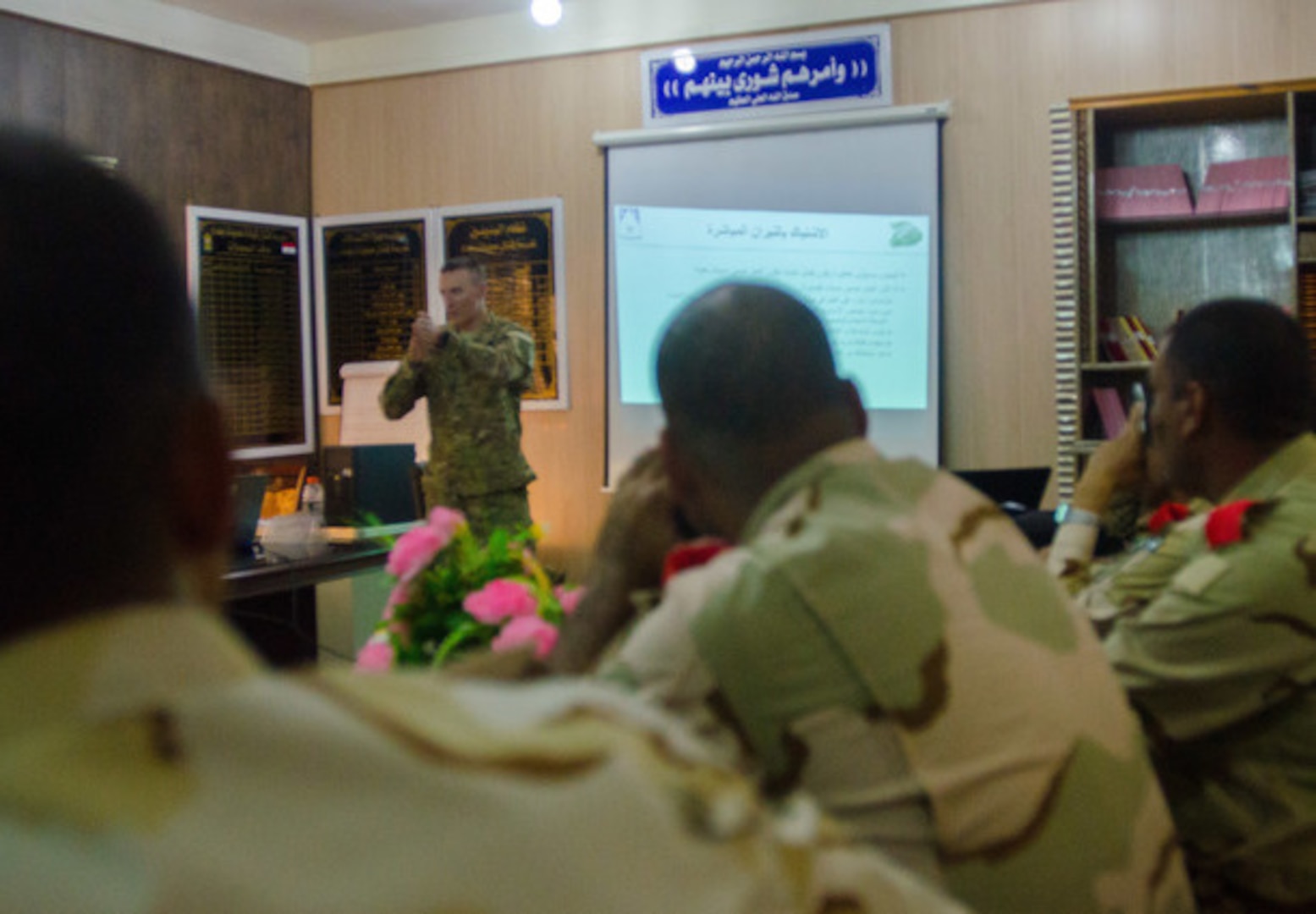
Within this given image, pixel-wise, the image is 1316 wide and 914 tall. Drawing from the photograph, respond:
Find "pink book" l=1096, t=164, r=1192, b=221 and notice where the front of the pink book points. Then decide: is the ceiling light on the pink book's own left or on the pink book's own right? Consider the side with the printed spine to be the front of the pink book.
on the pink book's own right

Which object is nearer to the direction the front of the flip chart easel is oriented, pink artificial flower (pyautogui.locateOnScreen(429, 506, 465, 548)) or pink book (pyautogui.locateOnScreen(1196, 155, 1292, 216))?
the pink artificial flower

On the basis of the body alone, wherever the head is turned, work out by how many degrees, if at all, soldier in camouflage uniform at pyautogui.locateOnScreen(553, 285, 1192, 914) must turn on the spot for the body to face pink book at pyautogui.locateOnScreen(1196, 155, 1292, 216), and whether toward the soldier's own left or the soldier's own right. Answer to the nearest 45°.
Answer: approximately 45° to the soldier's own right

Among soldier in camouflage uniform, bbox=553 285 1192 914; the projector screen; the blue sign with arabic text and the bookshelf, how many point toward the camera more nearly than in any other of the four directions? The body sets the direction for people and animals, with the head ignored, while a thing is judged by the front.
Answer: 3

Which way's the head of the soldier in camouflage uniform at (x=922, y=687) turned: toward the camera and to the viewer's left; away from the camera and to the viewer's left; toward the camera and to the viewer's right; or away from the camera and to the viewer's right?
away from the camera and to the viewer's left

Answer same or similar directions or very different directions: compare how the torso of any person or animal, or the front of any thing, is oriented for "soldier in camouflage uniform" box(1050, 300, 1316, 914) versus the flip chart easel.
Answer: very different directions

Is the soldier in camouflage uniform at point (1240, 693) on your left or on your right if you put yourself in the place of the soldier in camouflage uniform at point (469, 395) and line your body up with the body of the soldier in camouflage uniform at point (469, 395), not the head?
on your left

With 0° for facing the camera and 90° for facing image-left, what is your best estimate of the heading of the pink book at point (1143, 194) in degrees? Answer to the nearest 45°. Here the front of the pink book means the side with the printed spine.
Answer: approximately 0°

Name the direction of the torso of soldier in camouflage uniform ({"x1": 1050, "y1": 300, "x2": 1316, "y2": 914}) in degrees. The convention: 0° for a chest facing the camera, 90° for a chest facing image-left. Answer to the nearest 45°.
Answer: approximately 135°

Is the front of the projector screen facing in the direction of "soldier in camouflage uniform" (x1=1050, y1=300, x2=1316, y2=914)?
yes

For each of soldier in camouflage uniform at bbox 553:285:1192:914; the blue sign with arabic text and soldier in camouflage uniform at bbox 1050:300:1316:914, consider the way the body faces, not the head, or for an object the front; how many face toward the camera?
1

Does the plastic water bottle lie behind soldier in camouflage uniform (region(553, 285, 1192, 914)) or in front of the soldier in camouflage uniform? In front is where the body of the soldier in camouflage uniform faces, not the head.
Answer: in front

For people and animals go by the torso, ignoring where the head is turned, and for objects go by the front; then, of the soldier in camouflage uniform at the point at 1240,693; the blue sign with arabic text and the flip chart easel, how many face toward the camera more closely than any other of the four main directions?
2

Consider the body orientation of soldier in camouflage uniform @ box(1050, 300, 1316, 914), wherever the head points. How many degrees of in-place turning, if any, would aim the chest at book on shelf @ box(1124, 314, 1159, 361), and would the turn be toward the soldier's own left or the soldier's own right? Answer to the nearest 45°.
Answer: approximately 45° to the soldier's own right

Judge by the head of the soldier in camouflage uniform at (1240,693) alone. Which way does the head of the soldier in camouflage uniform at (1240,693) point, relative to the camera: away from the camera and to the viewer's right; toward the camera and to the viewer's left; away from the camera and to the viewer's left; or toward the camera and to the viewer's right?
away from the camera and to the viewer's left
